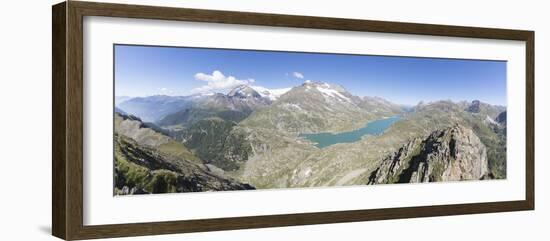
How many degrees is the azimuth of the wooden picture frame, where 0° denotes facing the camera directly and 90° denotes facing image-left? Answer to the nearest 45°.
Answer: approximately 315°
